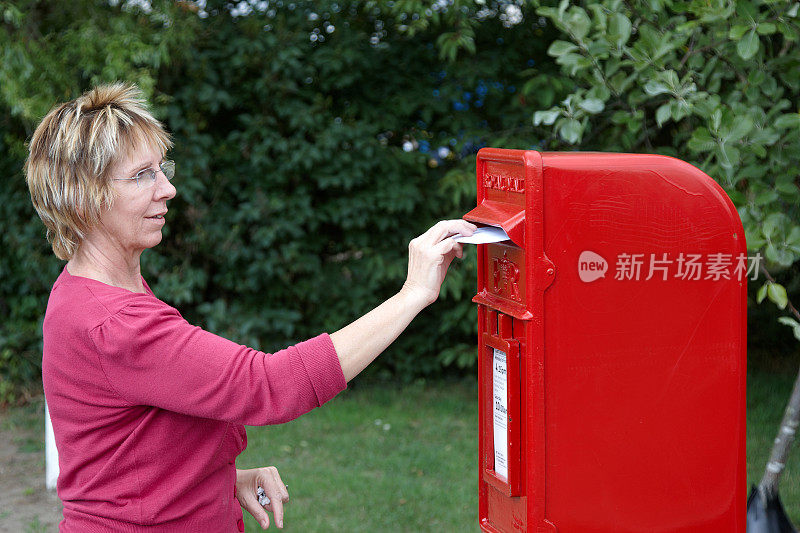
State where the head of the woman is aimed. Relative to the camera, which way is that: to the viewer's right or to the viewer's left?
to the viewer's right

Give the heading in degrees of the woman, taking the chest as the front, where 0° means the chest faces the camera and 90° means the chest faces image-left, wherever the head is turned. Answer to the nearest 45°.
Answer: approximately 270°

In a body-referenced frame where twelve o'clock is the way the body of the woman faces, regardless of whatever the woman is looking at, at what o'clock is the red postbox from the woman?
The red postbox is roughly at 12 o'clock from the woman.
